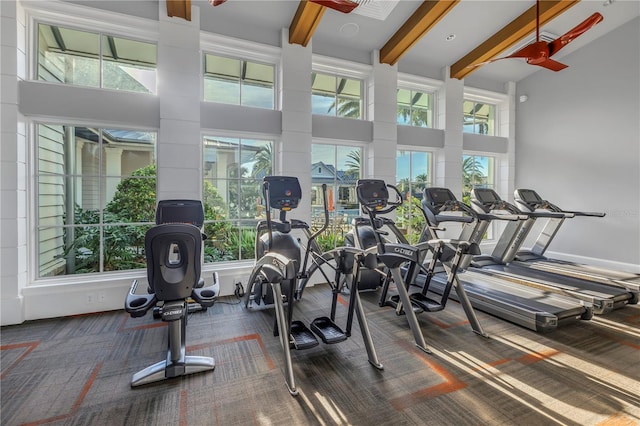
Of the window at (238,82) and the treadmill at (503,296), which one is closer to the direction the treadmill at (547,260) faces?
the window

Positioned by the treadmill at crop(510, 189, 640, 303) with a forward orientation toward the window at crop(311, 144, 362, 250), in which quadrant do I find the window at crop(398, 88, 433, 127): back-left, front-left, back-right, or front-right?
front-right

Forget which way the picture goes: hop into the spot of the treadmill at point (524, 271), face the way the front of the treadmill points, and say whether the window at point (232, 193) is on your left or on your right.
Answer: on your left

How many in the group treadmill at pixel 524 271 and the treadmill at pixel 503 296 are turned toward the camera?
0

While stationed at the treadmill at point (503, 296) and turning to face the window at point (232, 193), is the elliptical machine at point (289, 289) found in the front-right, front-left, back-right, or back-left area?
front-left

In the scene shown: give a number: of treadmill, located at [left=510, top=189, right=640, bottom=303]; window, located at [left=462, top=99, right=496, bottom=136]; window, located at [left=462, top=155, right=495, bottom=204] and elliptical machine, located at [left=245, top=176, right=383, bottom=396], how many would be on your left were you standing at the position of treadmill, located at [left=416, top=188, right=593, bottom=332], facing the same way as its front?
1

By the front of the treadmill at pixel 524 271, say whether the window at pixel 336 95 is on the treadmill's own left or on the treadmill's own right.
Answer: on the treadmill's own left

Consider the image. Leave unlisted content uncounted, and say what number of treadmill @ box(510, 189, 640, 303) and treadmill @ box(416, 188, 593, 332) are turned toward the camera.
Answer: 0

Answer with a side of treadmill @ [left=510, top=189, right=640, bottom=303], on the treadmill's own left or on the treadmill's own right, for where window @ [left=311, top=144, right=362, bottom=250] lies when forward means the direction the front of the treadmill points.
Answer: on the treadmill's own left

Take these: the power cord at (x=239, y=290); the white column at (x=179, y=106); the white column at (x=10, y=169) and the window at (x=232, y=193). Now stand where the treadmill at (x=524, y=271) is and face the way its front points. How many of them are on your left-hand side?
4

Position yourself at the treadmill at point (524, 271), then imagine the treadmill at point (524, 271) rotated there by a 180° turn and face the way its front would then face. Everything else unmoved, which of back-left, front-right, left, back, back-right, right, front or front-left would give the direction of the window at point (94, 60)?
right

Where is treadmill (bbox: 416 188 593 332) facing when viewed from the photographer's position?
facing away from the viewer and to the left of the viewer

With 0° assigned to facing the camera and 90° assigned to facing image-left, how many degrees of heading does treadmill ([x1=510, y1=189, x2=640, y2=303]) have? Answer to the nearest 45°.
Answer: approximately 135°

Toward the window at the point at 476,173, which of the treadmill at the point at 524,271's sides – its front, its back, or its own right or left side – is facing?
front

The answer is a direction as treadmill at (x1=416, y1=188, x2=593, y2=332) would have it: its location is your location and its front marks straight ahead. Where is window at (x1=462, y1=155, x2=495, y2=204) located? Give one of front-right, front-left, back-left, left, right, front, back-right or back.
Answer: front-right
